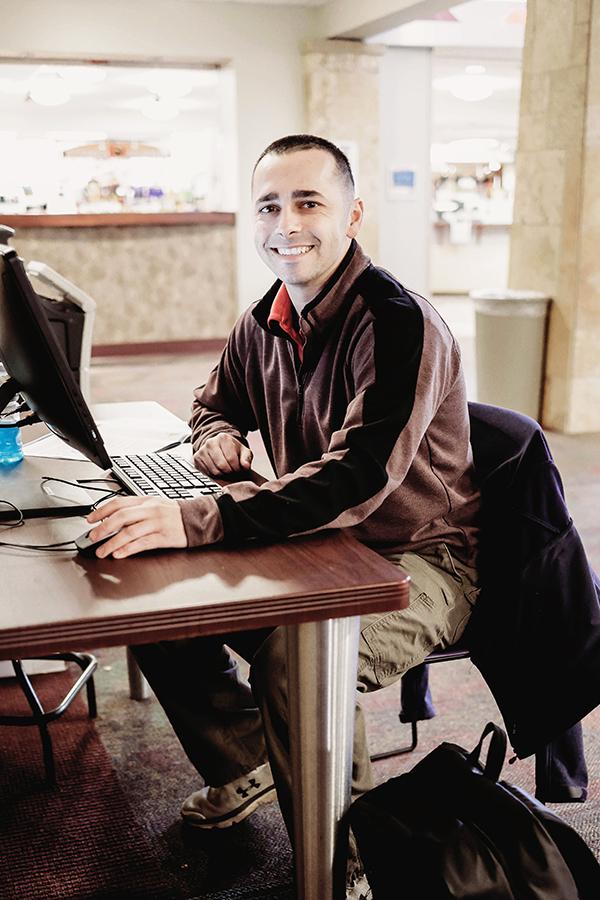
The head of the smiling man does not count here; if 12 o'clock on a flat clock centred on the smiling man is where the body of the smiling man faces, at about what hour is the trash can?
The trash can is roughly at 5 o'clock from the smiling man.

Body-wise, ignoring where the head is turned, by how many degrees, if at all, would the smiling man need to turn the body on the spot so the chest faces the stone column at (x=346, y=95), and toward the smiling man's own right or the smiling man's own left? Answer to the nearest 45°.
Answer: approximately 135° to the smiling man's own right

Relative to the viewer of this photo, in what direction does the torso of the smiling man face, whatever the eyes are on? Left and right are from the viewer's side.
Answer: facing the viewer and to the left of the viewer

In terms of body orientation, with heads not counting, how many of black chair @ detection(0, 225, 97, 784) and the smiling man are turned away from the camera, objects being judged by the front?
0

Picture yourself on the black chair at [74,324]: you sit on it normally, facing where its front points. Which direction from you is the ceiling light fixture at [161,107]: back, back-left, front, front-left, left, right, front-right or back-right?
back-right

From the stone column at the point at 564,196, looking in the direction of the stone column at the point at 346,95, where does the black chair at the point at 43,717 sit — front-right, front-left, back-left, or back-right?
back-left
